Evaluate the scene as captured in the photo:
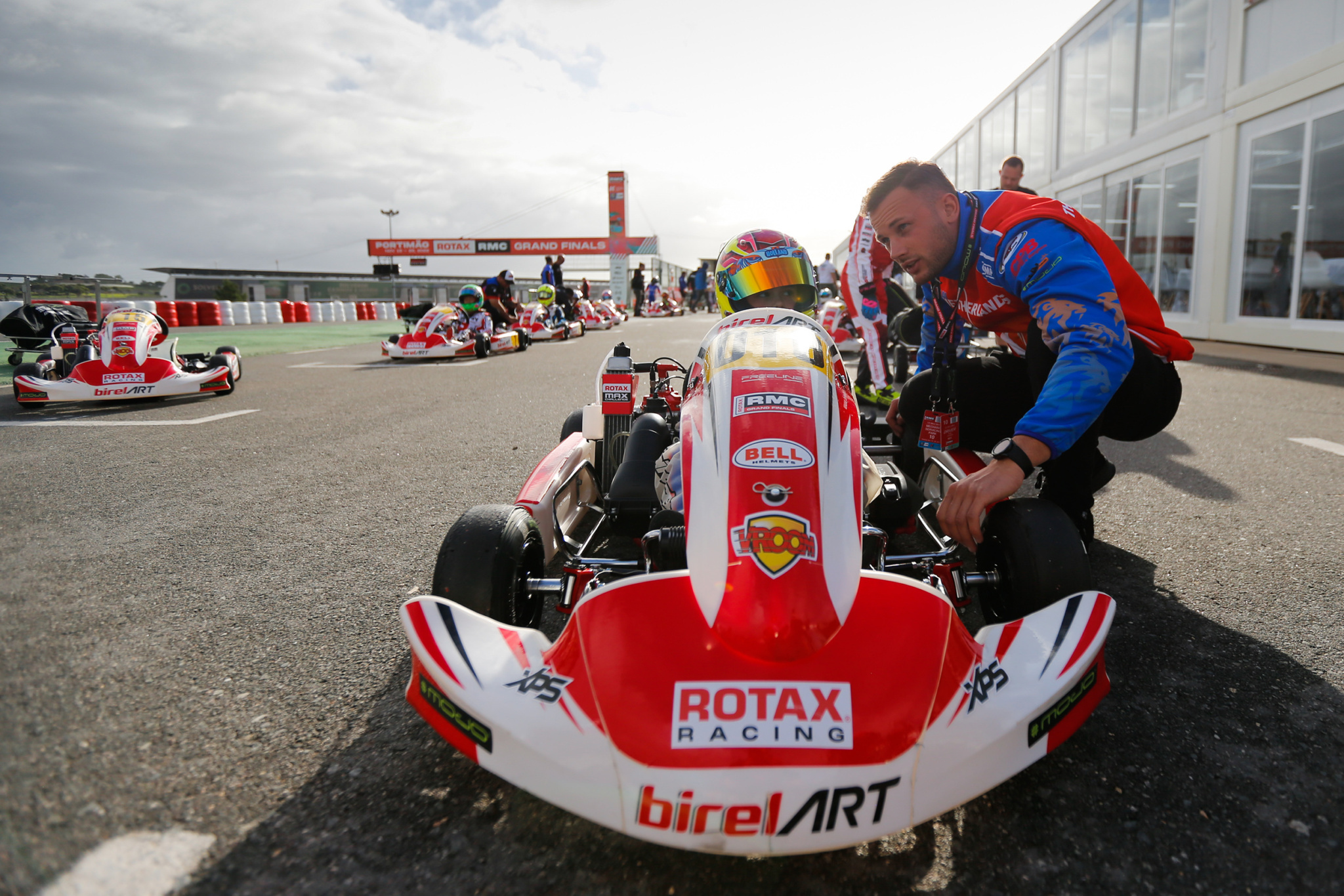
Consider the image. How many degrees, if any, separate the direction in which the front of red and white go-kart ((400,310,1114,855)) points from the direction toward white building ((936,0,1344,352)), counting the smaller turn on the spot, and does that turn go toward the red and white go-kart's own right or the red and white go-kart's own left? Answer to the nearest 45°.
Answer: approximately 135° to the red and white go-kart's own left

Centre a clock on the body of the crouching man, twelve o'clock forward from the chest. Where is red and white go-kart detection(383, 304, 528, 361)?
The red and white go-kart is roughly at 3 o'clock from the crouching man.

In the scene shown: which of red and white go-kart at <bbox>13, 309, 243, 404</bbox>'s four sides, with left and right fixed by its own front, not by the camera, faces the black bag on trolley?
back

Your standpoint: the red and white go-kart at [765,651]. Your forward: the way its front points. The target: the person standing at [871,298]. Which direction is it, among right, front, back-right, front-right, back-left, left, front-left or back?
back

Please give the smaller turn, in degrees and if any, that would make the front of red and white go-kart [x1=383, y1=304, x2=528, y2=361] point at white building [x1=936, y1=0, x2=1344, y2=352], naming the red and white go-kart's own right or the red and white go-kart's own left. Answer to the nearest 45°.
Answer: approximately 135° to the red and white go-kart's own left

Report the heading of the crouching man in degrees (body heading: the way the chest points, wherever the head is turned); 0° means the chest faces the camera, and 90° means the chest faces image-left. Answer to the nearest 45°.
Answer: approximately 45°

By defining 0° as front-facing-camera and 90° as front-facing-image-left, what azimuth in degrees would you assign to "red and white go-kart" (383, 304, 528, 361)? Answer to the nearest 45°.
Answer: approximately 45°

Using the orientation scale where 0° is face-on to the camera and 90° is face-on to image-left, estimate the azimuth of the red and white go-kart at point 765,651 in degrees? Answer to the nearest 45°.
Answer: approximately 0°

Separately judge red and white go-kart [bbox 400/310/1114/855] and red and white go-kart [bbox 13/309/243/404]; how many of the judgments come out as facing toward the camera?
2

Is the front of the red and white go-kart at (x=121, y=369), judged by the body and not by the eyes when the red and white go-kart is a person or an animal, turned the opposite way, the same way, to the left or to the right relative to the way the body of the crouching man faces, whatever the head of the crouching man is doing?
to the left

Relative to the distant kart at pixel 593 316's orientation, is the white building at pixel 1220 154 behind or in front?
in front

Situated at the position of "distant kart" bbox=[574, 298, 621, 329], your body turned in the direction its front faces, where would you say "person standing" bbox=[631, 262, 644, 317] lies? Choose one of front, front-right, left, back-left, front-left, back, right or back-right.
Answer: back-left
